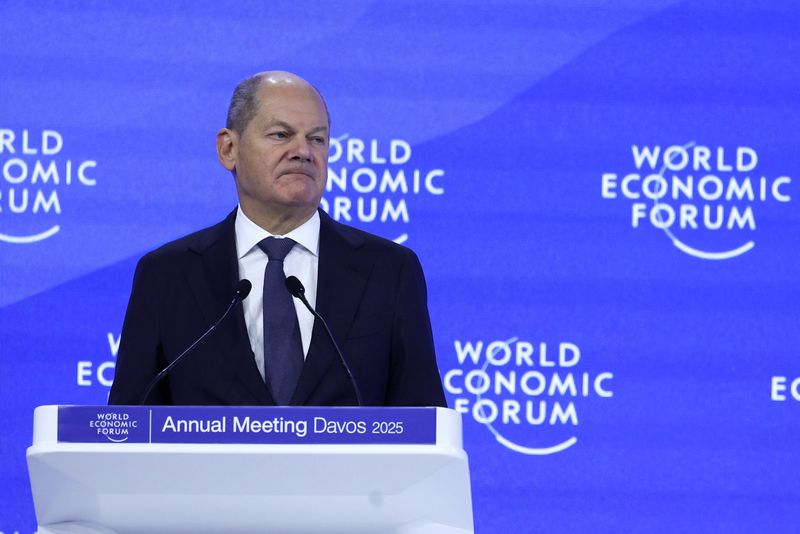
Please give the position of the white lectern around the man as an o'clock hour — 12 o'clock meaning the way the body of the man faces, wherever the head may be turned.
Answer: The white lectern is roughly at 12 o'clock from the man.

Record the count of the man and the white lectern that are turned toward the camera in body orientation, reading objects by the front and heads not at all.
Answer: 2

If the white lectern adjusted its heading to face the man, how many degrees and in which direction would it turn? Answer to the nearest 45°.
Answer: approximately 180°

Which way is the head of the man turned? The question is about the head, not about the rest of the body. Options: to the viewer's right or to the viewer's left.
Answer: to the viewer's right

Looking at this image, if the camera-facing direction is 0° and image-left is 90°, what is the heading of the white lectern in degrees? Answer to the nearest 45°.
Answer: approximately 0°
